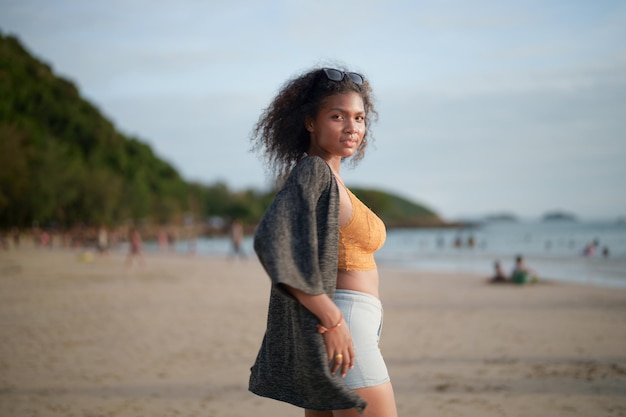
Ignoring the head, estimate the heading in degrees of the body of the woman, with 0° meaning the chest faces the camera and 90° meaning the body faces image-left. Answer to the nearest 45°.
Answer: approximately 270°
